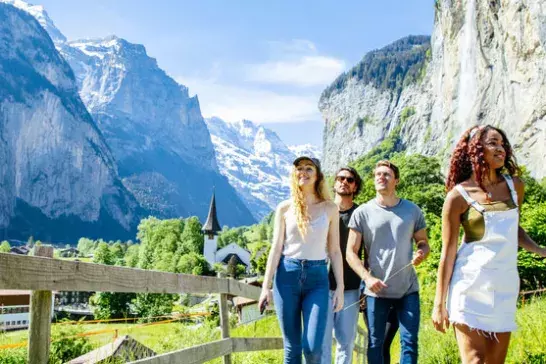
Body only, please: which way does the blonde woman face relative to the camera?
toward the camera

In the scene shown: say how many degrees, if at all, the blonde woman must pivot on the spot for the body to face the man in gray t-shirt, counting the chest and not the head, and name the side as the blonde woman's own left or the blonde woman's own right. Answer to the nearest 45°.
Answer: approximately 135° to the blonde woman's own left

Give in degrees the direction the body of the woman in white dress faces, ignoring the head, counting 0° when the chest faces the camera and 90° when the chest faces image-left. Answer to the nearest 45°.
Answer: approximately 315°

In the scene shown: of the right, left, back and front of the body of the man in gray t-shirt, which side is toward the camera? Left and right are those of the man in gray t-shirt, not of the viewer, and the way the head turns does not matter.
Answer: front

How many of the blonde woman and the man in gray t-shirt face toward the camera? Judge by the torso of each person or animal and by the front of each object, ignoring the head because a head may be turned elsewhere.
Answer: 2

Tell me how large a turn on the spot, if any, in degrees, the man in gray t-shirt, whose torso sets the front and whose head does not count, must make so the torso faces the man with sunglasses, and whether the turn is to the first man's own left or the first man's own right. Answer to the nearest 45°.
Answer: approximately 135° to the first man's own right

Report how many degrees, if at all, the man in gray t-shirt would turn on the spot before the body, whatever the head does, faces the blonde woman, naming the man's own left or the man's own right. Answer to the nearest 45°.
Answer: approximately 45° to the man's own right

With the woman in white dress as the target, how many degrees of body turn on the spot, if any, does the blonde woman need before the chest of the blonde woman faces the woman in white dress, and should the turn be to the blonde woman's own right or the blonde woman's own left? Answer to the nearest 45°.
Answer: approximately 45° to the blonde woman's own left

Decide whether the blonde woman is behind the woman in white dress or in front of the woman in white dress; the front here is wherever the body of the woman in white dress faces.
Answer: behind

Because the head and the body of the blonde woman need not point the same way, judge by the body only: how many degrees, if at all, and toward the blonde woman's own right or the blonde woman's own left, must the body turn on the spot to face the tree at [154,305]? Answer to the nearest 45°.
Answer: approximately 135° to the blonde woman's own right

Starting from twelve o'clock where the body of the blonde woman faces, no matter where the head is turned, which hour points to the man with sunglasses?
The man with sunglasses is roughly at 7 o'clock from the blonde woman.
